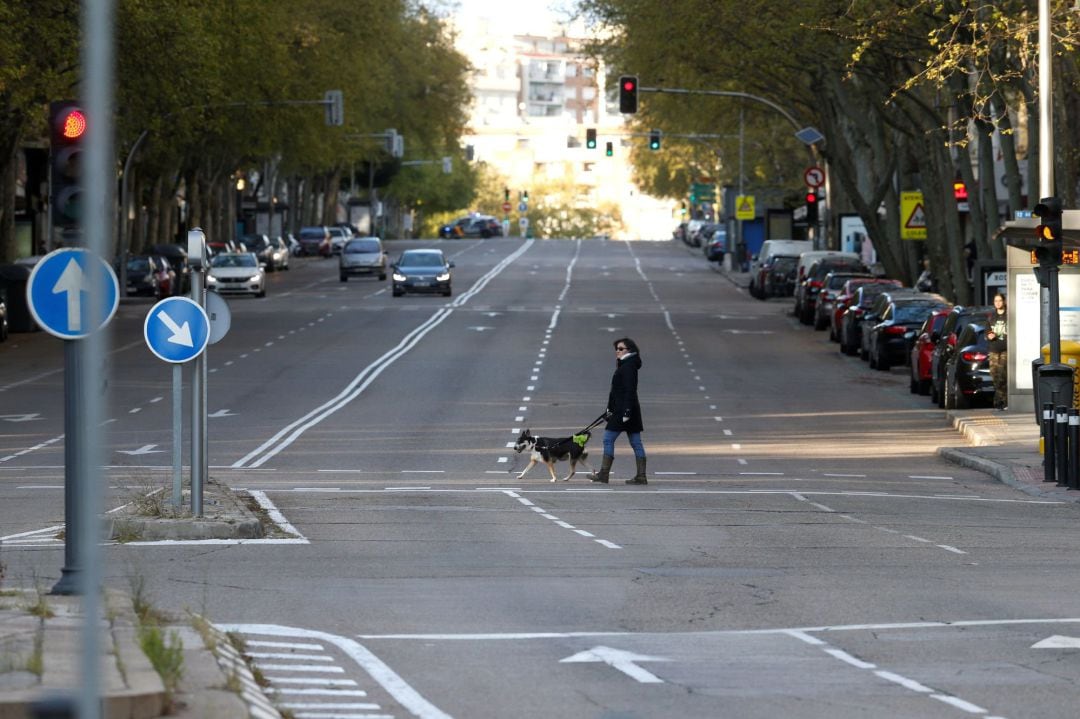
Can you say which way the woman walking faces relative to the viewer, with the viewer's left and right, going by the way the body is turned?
facing to the left of the viewer

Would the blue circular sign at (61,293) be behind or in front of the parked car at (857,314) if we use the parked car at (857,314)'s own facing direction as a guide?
behind

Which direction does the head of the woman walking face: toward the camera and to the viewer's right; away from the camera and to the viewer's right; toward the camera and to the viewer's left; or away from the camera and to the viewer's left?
toward the camera and to the viewer's left

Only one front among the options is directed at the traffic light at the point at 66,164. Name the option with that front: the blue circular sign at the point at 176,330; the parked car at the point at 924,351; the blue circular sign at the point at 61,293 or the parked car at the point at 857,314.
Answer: the blue circular sign at the point at 176,330

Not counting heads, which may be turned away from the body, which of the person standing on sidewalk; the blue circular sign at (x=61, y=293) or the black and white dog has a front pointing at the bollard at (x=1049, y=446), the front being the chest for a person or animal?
the person standing on sidewalk

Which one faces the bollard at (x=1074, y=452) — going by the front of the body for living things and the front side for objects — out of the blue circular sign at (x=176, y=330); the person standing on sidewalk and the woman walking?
the person standing on sidewalk

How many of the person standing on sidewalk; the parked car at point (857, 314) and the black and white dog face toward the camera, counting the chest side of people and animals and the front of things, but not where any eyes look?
1

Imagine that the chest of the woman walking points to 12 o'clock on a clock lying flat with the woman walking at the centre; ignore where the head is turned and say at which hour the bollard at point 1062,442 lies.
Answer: The bollard is roughly at 6 o'clock from the woman walking.

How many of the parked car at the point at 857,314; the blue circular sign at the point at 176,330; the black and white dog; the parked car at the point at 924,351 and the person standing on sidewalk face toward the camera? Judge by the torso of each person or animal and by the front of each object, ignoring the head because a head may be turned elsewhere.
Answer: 2

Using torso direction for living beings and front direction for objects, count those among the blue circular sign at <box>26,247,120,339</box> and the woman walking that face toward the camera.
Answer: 1
